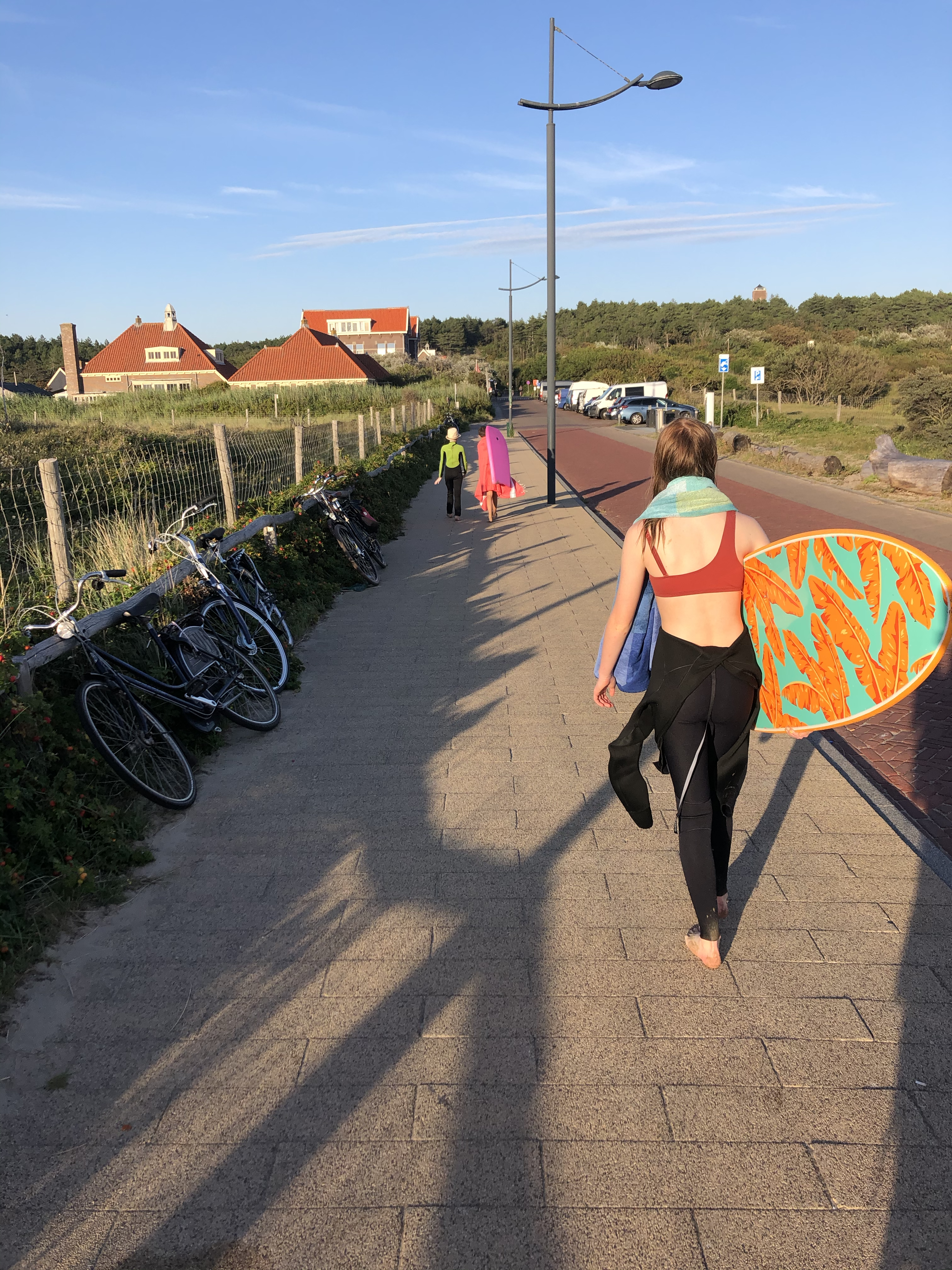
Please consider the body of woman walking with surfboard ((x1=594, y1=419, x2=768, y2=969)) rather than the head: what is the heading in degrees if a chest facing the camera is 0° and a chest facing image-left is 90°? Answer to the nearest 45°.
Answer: approximately 180°

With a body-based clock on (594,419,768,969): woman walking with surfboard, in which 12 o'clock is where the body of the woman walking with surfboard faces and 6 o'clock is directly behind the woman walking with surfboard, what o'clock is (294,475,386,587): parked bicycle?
The parked bicycle is roughly at 11 o'clock from the woman walking with surfboard.

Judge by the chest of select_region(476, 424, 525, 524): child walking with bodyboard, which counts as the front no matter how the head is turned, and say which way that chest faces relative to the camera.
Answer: away from the camera

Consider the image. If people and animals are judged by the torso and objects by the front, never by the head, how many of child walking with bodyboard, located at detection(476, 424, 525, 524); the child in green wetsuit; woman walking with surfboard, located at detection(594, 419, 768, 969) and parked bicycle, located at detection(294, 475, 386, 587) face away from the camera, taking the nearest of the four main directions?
3

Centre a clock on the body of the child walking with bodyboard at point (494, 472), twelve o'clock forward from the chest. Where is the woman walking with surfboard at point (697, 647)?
the woman walking with surfboard at point (697, 647) is roughly at 6 o'clock from the child walking with bodyboard at point (494, 472).

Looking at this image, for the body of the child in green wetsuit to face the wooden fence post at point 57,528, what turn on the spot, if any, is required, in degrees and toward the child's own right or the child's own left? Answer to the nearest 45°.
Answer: approximately 180°

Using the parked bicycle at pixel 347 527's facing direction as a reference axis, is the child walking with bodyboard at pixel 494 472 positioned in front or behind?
behind

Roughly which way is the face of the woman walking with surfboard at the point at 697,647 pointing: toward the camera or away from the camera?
away from the camera

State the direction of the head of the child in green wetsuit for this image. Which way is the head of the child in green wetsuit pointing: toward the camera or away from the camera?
away from the camera

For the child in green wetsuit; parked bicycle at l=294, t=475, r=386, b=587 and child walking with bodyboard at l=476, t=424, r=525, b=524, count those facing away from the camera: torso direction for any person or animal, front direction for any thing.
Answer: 2

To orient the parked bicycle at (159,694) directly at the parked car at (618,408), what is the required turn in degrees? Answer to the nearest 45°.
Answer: approximately 180°

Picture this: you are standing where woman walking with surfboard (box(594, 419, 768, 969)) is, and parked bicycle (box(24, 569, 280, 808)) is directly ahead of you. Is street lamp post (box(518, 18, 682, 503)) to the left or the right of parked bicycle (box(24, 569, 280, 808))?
right

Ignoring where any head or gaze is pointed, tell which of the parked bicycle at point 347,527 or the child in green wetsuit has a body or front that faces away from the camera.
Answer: the child in green wetsuit

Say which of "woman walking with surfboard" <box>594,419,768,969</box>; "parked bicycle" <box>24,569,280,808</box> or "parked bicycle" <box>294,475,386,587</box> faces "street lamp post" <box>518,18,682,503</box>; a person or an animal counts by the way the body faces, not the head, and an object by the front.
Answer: the woman walking with surfboard

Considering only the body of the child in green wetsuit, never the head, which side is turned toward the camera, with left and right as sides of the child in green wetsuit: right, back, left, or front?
back
